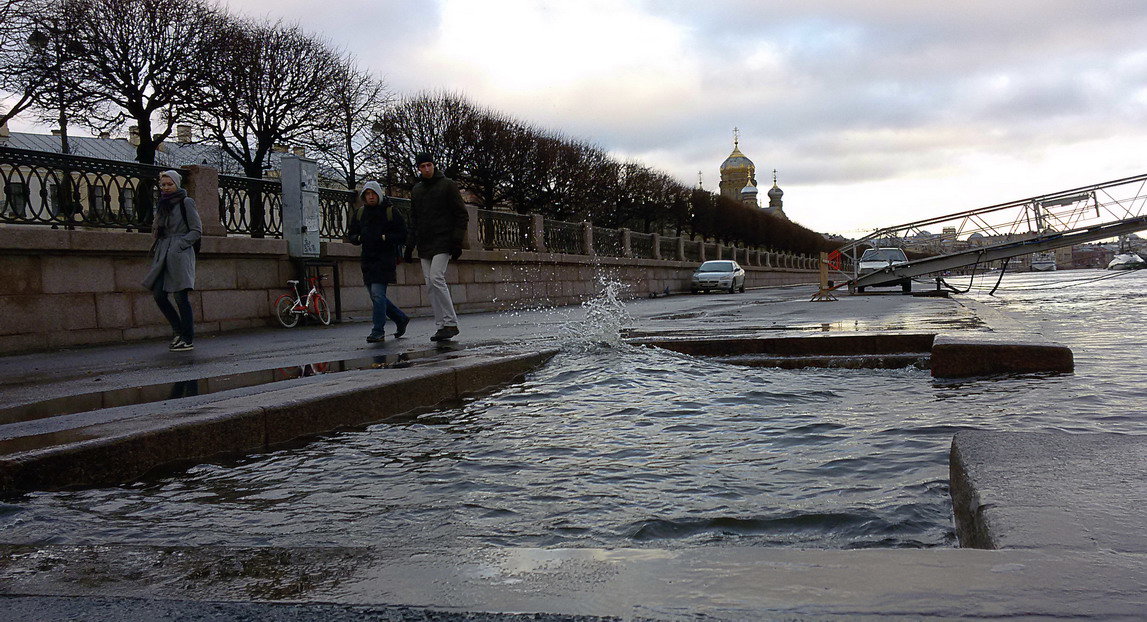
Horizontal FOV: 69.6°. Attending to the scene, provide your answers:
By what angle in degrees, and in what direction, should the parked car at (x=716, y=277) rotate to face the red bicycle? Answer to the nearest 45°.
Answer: approximately 45° to its left

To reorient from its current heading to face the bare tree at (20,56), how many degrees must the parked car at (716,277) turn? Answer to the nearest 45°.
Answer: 0° — it already faces it

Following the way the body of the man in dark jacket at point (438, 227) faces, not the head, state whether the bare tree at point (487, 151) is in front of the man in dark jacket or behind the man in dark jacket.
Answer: behind

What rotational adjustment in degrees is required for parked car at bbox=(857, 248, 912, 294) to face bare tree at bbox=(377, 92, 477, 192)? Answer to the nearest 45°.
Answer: approximately 90° to its right

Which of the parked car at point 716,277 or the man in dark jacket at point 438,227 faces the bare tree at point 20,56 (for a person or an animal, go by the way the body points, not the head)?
the parked car

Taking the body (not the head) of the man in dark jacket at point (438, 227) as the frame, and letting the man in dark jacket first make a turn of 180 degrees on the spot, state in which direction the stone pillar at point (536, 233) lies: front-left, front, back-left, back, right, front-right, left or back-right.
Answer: front-left

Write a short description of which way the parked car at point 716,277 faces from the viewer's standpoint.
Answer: facing the viewer and to the left of the viewer

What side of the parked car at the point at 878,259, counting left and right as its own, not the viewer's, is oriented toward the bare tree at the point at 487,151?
right

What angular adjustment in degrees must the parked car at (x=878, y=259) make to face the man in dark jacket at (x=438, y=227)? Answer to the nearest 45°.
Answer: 0° — it already faces them

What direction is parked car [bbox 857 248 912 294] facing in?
toward the camera

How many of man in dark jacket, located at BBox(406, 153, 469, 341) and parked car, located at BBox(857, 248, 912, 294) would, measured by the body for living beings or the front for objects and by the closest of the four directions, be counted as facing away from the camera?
0
